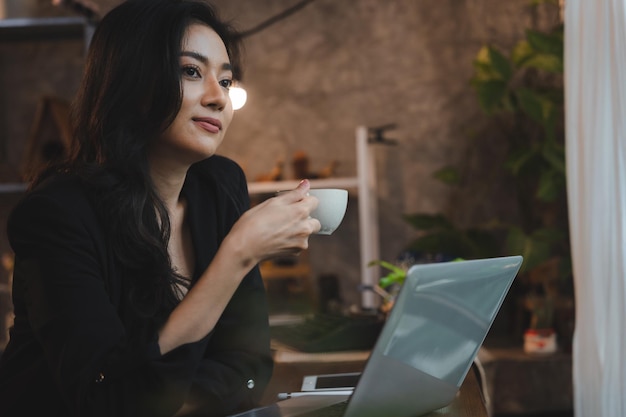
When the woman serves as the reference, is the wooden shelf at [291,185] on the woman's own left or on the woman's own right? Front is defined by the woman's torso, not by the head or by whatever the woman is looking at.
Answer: on the woman's own left

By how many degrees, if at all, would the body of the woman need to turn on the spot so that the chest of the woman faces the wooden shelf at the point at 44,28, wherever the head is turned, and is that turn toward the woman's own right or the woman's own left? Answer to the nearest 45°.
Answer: approximately 135° to the woman's own left

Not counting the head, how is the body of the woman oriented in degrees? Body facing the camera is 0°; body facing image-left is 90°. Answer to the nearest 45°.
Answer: approximately 315°

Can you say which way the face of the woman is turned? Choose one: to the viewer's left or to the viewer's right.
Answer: to the viewer's right

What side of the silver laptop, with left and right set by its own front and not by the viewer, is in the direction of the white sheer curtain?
right

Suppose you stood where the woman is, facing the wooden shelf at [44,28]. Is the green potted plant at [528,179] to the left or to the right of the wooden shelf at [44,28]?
right

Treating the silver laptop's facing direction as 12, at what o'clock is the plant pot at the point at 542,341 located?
The plant pot is roughly at 2 o'clock from the silver laptop.

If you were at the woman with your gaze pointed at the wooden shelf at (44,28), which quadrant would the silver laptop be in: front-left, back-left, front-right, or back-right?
back-right

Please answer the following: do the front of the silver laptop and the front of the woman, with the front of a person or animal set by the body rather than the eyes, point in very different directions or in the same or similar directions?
very different directions

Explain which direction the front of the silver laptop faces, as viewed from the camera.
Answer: facing away from the viewer and to the left of the viewer
